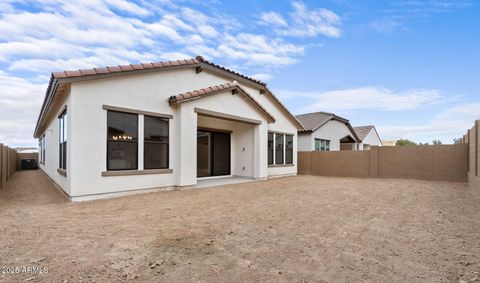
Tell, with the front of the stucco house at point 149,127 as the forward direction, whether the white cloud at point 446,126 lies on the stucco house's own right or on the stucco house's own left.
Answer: on the stucco house's own right

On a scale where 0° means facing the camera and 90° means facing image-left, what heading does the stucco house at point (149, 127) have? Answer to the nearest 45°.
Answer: approximately 135°

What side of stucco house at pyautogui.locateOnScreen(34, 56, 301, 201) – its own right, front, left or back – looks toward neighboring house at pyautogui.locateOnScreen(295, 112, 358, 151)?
right

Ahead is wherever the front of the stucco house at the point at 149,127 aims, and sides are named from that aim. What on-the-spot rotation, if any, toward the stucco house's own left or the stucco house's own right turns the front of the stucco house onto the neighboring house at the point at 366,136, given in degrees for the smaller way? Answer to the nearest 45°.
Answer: approximately 90° to the stucco house's own right
